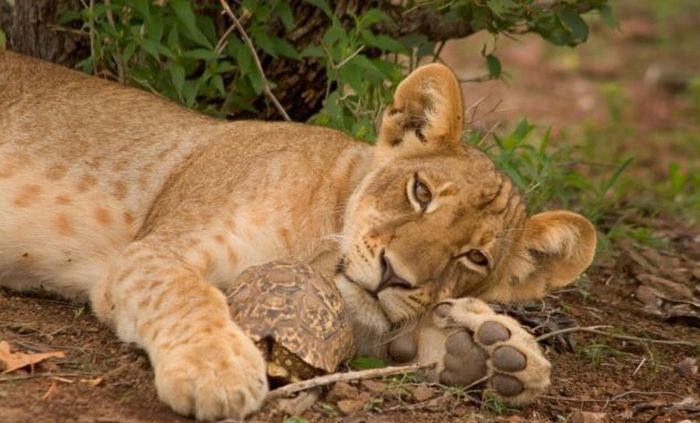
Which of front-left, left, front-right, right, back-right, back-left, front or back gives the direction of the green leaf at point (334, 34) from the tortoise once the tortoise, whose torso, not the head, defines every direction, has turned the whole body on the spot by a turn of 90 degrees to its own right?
front-right

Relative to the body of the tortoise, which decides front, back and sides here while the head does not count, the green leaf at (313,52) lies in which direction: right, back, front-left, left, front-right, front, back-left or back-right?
back-right

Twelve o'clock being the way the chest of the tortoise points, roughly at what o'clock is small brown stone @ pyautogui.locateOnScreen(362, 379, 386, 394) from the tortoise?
The small brown stone is roughly at 8 o'clock from the tortoise.

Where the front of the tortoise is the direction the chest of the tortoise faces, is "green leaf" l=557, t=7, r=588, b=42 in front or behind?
behind

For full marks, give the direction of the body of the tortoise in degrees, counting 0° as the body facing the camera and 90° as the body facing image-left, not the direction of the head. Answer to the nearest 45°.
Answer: approximately 45°

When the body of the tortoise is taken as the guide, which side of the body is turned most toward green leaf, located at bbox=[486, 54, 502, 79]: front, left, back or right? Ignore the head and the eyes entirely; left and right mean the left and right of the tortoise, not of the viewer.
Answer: back

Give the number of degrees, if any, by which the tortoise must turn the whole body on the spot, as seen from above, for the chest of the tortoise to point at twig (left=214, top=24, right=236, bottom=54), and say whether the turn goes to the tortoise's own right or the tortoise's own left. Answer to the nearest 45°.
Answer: approximately 135° to the tortoise's own right

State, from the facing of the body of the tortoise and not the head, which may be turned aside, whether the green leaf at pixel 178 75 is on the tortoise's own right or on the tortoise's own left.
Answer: on the tortoise's own right

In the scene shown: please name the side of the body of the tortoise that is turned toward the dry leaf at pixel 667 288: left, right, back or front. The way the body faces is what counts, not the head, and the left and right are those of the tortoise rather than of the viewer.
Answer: back

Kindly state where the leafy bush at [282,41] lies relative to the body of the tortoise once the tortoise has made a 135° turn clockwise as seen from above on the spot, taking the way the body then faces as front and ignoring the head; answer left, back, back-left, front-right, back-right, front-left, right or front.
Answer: front
